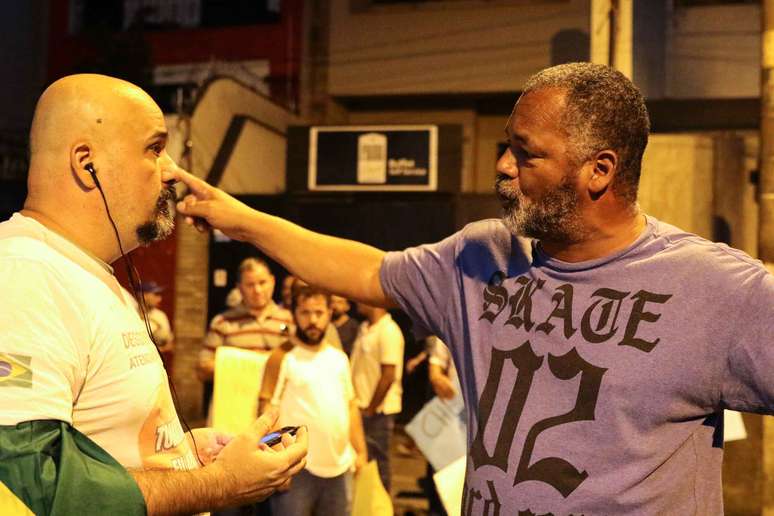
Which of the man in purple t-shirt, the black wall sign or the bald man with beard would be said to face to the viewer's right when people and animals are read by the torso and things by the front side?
the bald man with beard

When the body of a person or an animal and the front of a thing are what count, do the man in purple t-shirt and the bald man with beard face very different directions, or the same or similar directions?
very different directions

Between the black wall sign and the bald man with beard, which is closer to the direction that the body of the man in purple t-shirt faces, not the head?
the bald man with beard

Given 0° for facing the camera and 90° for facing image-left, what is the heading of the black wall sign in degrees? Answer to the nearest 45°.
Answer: approximately 0°

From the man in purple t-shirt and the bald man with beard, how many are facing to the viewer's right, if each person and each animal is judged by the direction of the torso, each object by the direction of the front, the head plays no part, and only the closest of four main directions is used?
1

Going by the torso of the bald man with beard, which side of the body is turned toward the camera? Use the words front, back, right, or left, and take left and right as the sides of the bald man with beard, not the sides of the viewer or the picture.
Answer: right

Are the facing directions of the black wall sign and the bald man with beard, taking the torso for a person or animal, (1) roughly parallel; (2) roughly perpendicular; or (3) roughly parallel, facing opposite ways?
roughly perpendicular

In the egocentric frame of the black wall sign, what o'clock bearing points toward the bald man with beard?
The bald man with beard is roughly at 12 o'clock from the black wall sign.

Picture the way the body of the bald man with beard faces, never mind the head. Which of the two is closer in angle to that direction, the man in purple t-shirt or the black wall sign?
the man in purple t-shirt

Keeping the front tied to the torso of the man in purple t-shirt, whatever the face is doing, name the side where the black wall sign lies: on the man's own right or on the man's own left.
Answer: on the man's own right

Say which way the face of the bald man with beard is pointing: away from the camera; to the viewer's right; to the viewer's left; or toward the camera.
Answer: to the viewer's right
